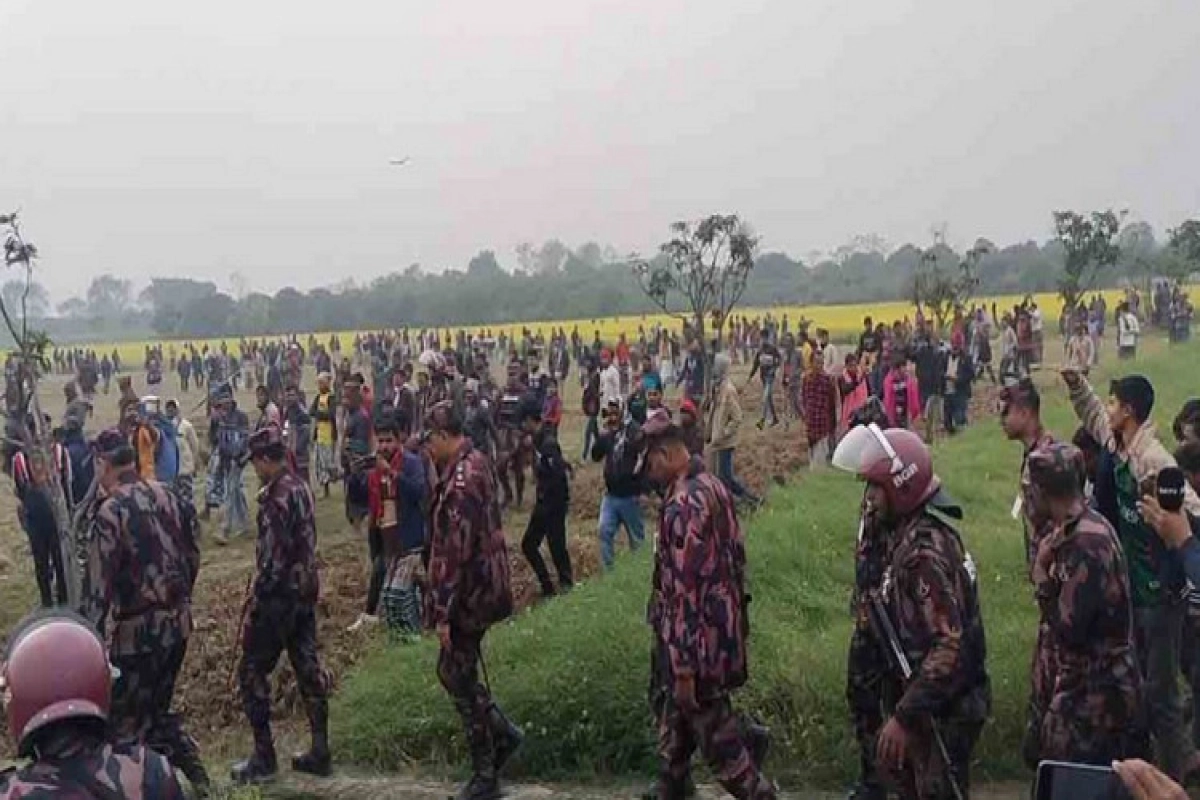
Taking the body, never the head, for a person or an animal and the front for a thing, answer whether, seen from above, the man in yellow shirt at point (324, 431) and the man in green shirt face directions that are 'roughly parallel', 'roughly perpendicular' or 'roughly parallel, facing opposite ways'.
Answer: roughly perpendicular

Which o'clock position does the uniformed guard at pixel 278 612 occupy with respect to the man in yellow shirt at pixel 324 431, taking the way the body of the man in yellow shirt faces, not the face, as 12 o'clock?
The uniformed guard is roughly at 12 o'clock from the man in yellow shirt.

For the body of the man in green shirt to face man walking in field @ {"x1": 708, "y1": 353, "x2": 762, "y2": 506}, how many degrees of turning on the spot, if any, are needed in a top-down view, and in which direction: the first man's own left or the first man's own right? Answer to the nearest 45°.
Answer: approximately 90° to the first man's own right

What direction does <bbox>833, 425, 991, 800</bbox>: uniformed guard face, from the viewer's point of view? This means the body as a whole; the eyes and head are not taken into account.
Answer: to the viewer's left

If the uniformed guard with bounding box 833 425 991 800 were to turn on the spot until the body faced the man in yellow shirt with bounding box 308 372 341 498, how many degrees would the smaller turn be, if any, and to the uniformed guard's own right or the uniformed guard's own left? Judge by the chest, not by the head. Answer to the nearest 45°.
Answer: approximately 45° to the uniformed guard's own right

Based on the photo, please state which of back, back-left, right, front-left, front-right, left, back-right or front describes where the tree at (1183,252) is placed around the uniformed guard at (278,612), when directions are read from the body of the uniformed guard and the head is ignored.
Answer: back-right

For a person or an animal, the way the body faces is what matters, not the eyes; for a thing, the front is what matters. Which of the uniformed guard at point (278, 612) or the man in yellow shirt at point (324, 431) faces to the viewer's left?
the uniformed guard

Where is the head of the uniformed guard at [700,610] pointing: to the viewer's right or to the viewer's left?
to the viewer's left

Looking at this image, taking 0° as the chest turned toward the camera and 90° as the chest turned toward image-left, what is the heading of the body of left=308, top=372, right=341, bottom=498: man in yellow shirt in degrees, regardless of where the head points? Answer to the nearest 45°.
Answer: approximately 0°

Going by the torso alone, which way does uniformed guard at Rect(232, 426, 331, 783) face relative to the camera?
to the viewer's left

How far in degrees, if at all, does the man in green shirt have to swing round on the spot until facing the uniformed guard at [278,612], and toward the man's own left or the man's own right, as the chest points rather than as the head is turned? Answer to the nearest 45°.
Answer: approximately 45° to the man's own right

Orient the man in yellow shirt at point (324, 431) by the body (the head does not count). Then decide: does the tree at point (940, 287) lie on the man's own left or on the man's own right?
on the man's own left
